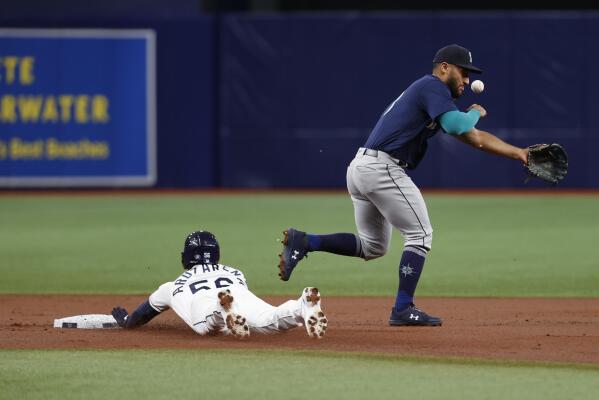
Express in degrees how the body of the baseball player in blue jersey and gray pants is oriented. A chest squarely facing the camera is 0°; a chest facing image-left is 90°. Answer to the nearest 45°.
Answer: approximately 270°

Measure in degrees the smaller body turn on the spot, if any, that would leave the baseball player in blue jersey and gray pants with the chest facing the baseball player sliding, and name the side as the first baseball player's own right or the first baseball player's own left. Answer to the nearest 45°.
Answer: approximately 135° to the first baseball player's own right

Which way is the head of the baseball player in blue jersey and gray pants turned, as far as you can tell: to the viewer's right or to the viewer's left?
to the viewer's right
